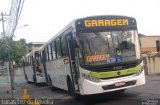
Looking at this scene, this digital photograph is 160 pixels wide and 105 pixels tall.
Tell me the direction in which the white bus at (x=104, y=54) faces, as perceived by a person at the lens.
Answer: facing the viewer and to the right of the viewer
